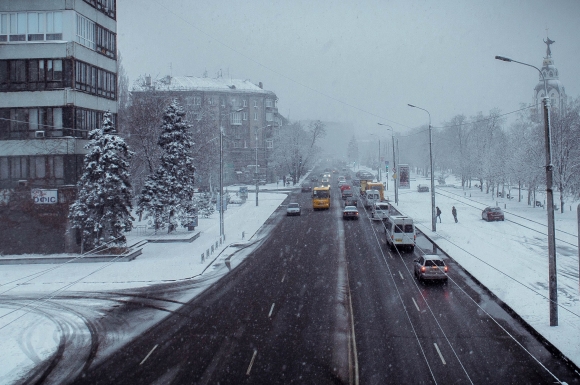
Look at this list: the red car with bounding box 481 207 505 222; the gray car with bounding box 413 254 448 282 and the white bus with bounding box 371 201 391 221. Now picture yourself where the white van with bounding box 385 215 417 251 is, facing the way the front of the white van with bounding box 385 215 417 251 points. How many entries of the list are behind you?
1

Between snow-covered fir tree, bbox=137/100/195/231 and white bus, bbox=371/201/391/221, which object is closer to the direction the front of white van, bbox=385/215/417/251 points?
the white bus

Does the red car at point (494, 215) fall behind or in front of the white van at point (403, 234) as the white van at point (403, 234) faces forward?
in front

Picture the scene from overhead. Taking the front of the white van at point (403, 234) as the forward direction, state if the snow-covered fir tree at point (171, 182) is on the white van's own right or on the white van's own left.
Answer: on the white van's own left

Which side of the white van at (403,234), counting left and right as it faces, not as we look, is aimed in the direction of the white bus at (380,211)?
front

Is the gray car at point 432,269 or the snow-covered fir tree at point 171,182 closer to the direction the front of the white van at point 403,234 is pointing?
the snow-covered fir tree

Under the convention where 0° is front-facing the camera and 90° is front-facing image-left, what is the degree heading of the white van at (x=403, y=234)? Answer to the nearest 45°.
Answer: approximately 180°

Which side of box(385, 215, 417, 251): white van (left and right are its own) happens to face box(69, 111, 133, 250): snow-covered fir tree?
left

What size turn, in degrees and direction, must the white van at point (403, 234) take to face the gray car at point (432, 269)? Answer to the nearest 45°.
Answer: approximately 180°

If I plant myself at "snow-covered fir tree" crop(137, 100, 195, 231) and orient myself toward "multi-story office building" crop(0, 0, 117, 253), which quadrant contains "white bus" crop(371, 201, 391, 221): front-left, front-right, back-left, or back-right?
back-left

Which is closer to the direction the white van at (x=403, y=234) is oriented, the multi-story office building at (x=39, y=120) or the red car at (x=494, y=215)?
the red car

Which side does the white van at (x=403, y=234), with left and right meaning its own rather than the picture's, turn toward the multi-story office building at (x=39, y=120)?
left
